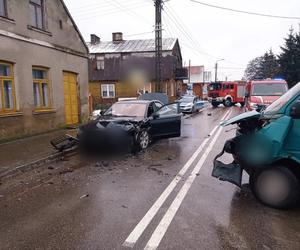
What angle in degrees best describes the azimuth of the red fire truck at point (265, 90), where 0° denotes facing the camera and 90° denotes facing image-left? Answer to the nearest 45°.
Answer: approximately 0°

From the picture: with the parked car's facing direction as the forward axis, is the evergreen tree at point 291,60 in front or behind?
behind

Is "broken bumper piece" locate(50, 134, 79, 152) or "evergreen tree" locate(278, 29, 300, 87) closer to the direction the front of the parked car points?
the broken bumper piece

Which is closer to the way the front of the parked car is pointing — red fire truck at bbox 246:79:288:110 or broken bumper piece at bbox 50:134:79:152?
the broken bumper piece

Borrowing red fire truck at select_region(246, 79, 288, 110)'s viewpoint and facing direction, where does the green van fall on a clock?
The green van is roughly at 12 o'clock from the red fire truck.

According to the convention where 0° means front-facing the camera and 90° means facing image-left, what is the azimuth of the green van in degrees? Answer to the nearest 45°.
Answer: approximately 90°

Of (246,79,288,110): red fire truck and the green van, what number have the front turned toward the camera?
1

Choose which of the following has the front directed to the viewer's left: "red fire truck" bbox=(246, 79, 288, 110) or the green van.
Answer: the green van

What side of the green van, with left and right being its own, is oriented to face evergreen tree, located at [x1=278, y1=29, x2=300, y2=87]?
right

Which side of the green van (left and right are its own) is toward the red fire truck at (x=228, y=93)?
right
